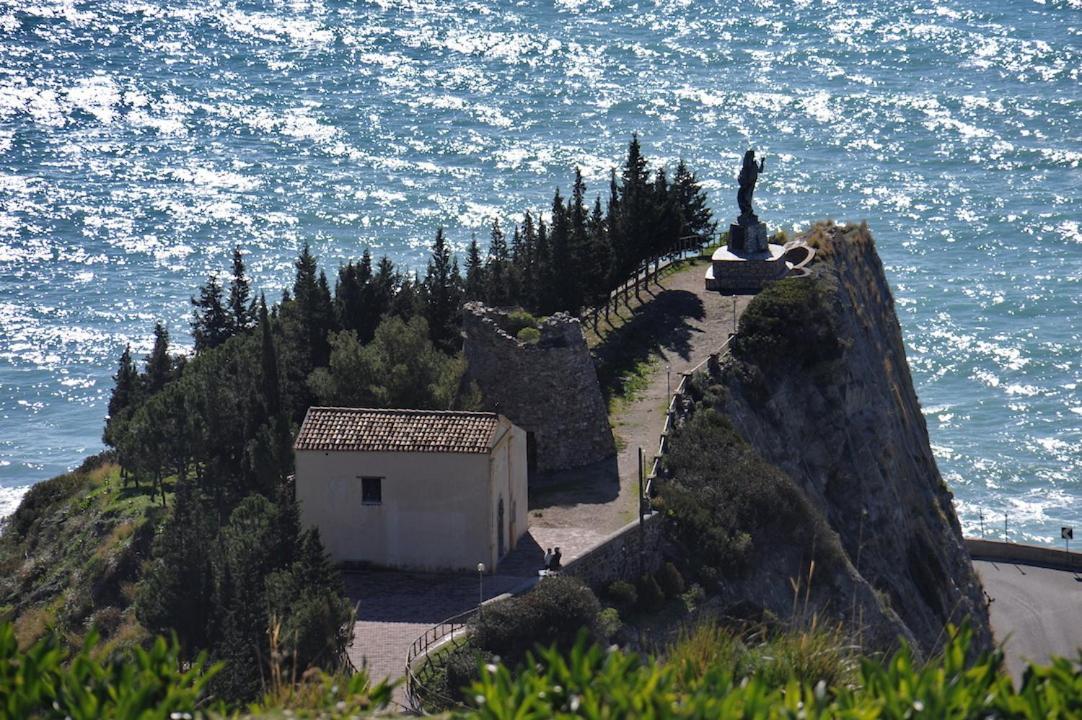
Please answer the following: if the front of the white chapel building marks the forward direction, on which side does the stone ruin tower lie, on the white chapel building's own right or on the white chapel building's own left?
on the white chapel building's own left

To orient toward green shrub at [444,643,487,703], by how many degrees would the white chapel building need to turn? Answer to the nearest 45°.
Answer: approximately 90° to its right

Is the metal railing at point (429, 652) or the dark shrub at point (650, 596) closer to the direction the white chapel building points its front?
the dark shrub

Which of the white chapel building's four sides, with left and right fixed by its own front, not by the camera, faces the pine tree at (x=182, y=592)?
back

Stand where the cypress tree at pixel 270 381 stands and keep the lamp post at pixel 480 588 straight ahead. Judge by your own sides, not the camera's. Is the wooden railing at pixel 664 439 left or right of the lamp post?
left

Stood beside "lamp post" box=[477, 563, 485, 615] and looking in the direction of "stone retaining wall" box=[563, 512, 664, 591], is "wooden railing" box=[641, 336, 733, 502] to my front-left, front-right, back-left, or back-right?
front-left

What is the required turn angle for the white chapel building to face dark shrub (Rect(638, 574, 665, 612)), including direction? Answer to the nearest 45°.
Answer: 0° — it already faces it

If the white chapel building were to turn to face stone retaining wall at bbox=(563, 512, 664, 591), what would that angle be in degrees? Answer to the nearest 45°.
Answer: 0° — it already faces it

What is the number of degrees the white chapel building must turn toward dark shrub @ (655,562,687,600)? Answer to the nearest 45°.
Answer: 0° — it already faces it

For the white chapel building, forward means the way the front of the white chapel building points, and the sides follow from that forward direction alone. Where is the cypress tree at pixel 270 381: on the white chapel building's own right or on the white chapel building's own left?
on the white chapel building's own left

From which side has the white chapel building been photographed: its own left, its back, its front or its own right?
right

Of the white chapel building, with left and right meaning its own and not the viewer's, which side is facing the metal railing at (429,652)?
right

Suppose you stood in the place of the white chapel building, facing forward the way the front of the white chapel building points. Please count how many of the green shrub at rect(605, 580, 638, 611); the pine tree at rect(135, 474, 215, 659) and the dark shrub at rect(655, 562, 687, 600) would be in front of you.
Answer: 2
